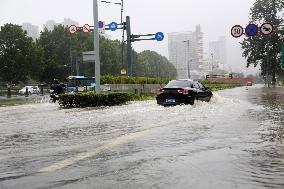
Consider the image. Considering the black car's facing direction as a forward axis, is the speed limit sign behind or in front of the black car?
in front

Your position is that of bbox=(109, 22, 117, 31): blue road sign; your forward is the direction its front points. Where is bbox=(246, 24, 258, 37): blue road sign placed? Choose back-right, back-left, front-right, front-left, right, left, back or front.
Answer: front-left

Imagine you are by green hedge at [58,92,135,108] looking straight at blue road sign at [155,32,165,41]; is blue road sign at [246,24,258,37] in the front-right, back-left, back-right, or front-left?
front-right

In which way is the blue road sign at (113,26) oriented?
toward the camera

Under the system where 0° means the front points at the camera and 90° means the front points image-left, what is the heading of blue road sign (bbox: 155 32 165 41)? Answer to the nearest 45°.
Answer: approximately 0°

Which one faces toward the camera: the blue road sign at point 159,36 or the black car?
the blue road sign

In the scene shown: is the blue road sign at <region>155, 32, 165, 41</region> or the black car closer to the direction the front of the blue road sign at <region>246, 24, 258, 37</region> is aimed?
the black car

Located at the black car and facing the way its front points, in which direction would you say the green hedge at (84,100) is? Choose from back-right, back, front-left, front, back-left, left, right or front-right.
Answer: back-left

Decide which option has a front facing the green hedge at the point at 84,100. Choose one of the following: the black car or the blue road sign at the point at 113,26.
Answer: the blue road sign

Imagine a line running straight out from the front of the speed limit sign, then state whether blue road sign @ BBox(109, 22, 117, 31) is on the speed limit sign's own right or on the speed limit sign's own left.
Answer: on the speed limit sign's own right

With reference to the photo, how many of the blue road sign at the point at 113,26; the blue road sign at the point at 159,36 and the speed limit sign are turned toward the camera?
3

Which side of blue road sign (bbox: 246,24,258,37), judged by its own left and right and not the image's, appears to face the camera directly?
front

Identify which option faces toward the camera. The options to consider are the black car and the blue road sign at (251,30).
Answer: the blue road sign

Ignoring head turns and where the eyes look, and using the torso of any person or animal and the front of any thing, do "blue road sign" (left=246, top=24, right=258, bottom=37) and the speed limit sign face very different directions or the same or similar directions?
same or similar directions

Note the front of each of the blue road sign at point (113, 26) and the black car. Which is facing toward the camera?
the blue road sign
